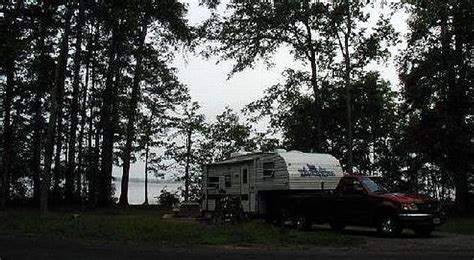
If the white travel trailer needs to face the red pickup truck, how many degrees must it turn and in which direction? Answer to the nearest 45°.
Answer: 0° — it already faces it

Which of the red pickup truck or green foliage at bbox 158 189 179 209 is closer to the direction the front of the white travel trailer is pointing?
the red pickup truck

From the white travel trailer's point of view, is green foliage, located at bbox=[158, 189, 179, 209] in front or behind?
behind

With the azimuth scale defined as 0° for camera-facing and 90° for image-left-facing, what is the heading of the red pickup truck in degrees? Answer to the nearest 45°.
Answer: approximately 315°

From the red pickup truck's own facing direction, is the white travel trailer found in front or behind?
behind

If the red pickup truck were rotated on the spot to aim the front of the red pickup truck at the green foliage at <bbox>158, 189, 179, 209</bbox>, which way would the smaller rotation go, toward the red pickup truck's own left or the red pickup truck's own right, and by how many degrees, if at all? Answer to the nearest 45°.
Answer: approximately 180°

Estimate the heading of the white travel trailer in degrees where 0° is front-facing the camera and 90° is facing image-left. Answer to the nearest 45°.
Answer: approximately 315°
